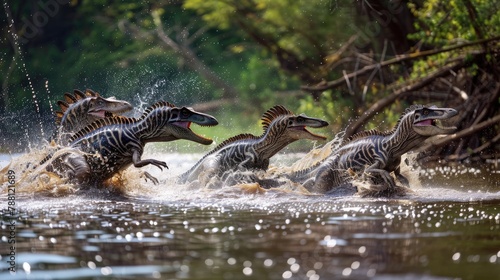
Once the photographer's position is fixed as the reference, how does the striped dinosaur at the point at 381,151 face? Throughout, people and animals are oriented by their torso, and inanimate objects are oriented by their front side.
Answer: facing to the right of the viewer

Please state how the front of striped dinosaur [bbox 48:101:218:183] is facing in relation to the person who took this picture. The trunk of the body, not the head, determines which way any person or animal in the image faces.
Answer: facing to the right of the viewer

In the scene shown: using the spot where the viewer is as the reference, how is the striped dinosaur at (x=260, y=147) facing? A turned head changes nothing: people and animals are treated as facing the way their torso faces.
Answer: facing to the right of the viewer

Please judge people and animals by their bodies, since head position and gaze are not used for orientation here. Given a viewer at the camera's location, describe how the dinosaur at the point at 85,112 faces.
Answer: facing to the right of the viewer

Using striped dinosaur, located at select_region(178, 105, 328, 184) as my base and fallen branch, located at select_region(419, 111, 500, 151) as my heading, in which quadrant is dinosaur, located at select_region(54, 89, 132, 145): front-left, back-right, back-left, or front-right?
back-left

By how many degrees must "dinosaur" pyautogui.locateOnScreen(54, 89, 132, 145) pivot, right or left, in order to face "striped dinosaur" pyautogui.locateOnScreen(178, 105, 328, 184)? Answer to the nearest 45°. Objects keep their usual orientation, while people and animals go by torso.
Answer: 0° — it already faces it

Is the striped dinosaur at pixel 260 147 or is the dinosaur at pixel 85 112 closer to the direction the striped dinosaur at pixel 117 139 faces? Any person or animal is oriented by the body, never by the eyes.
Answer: the striped dinosaur
